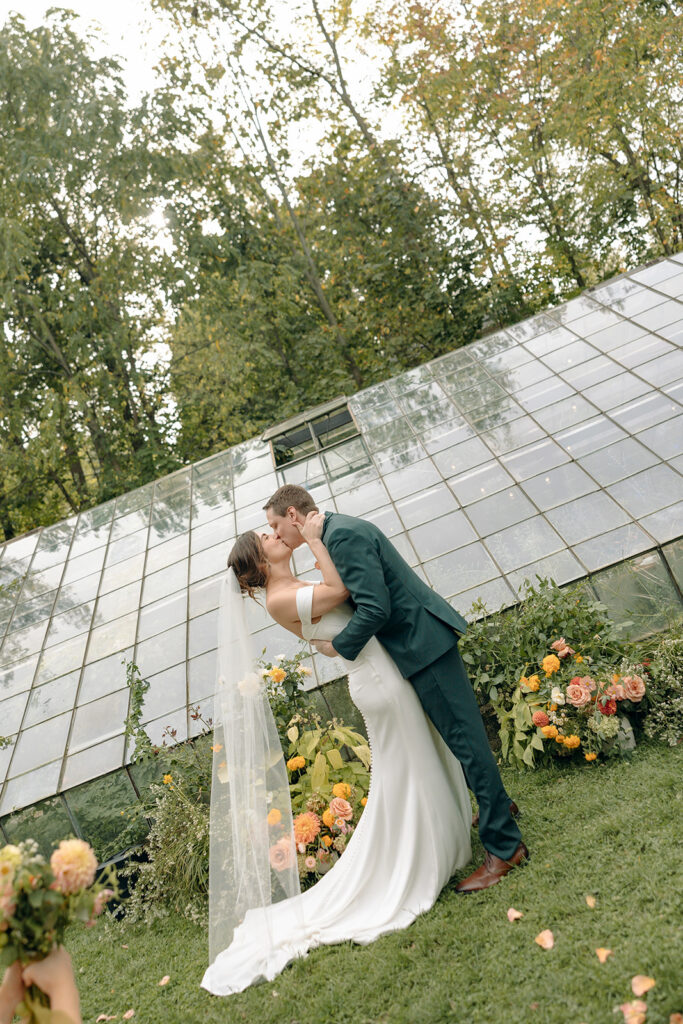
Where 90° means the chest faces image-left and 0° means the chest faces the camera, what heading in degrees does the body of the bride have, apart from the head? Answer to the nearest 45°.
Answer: approximately 270°

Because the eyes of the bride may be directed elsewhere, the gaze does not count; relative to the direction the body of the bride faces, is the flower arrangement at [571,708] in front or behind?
in front

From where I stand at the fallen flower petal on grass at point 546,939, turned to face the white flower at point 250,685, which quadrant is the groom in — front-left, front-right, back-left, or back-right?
front-right

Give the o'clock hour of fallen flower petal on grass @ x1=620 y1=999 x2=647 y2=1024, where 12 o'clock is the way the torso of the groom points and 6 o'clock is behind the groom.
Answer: The fallen flower petal on grass is roughly at 9 o'clock from the groom.

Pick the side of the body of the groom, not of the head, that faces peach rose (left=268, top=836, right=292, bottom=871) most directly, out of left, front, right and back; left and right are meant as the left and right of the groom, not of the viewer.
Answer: front

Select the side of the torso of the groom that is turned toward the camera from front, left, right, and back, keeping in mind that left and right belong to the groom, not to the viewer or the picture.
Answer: left

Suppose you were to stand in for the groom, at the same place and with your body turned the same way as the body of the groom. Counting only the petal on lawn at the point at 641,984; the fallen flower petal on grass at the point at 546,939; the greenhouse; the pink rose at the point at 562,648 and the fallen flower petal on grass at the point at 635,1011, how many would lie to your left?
3

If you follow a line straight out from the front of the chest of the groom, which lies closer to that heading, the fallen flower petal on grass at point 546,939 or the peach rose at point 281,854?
the peach rose

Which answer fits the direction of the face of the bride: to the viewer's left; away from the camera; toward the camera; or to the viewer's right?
to the viewer's right

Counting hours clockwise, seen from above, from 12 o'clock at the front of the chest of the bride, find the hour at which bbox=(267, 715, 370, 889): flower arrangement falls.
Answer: The flower arrangement is roughly at 9 o'clock from the bride.

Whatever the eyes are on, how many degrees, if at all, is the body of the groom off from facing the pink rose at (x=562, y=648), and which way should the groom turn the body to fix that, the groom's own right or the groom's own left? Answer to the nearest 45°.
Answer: approximately 135° to the groom's own right

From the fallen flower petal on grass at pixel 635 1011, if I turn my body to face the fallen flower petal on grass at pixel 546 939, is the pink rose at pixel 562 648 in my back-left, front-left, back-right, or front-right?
front-right

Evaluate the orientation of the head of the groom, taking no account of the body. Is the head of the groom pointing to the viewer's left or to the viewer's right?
to the viewer's left

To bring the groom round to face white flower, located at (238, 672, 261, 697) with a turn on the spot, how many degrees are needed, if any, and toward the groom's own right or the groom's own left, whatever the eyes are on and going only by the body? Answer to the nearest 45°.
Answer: approximately 45° to the groom's own right

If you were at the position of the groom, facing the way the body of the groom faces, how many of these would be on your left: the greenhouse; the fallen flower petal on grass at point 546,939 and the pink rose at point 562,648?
1

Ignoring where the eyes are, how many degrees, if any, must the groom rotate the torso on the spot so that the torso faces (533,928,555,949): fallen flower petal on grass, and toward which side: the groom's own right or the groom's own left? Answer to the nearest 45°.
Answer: approximately 90° to the groom's own left
